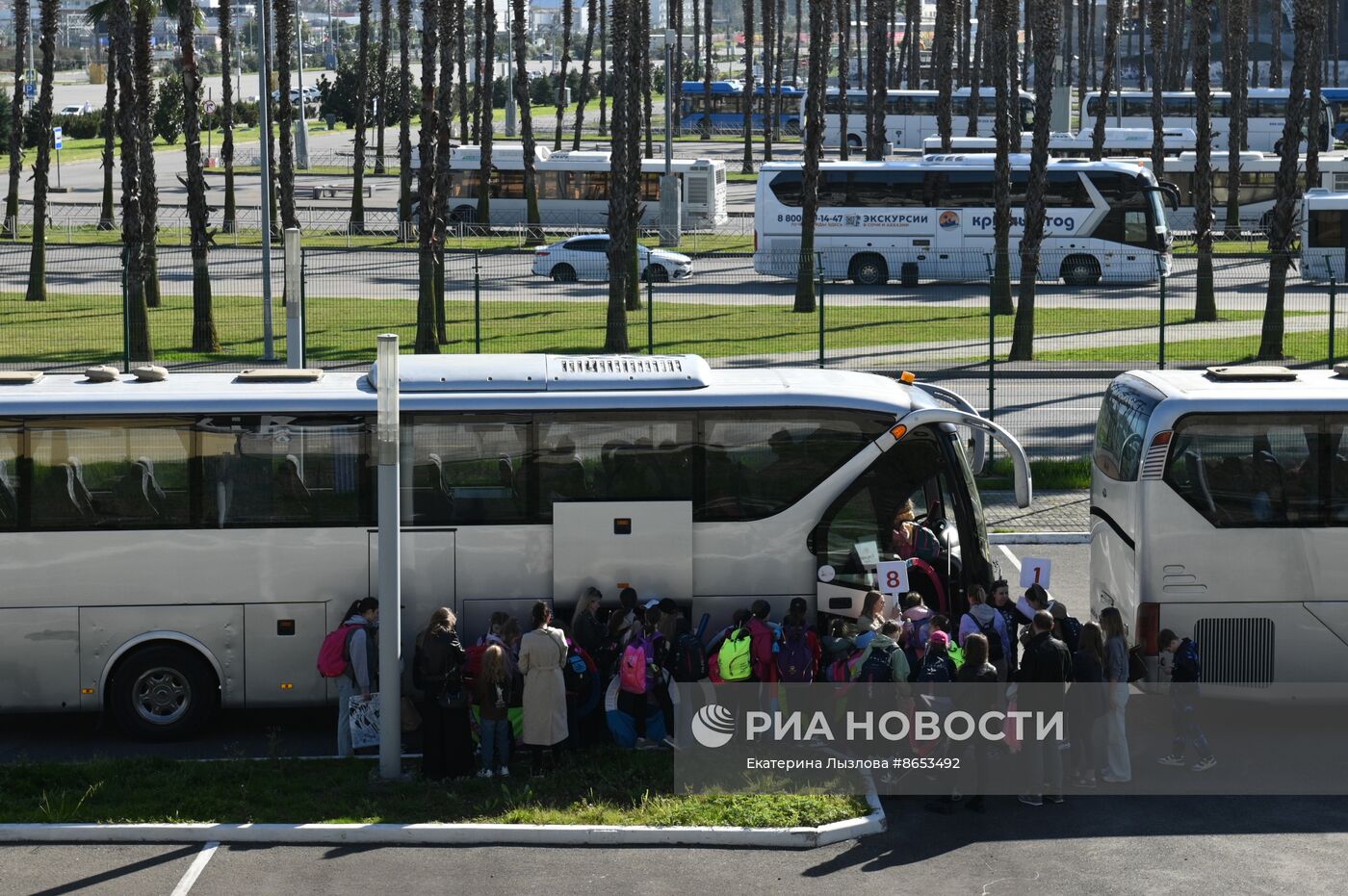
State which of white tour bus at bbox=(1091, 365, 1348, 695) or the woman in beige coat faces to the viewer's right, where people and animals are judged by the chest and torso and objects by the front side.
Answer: the white tour bus

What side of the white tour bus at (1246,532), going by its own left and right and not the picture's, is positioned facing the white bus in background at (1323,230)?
left

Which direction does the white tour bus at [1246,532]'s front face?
to the viewer's right

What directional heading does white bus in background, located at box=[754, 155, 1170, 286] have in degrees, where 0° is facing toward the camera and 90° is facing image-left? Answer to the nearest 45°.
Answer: approximately 270°

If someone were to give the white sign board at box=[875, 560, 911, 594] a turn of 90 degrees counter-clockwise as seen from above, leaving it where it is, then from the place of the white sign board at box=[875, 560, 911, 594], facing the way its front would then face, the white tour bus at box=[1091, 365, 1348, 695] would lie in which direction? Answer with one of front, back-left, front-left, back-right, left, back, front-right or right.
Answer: front

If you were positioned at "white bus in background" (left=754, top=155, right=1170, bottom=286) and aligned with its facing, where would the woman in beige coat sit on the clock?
The woman in beige coat is roughly at 3 o'clock from the white bus in background.

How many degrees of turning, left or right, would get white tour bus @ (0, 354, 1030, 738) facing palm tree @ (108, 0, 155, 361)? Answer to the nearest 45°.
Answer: approximately 90° to its left

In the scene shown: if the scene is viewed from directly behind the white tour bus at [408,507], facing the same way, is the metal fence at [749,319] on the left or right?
on its left

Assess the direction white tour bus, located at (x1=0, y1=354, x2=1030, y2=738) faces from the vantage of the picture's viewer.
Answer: facing to the right of the viewer

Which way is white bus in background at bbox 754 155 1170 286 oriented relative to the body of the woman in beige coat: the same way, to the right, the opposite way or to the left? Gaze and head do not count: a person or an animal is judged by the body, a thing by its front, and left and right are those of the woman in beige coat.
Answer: to the right

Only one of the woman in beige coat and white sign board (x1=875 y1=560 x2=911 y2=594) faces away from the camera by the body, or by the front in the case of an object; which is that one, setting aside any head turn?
the woman in beige coat

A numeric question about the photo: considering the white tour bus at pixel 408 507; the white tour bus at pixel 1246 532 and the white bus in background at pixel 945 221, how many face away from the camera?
0

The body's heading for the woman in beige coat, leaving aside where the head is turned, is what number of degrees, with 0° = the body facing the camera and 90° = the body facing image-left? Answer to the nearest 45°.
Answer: approximately 180°

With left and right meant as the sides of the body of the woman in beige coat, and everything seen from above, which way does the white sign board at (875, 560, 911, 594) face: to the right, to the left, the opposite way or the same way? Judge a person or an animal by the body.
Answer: the opposite way

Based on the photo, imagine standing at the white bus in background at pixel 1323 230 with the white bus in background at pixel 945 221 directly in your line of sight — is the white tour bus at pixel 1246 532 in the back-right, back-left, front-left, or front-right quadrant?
front-left

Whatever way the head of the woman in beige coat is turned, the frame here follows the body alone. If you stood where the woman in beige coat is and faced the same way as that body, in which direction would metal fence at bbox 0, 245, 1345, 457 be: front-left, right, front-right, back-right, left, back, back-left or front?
front

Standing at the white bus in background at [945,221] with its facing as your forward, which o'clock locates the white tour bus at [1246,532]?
The white tour bus is roughly at 3 o'clock from the white bus in background.

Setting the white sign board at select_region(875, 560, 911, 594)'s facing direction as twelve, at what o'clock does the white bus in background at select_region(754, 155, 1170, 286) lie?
The white bus in background is roughly at 6 o'clock from the white sign board.
